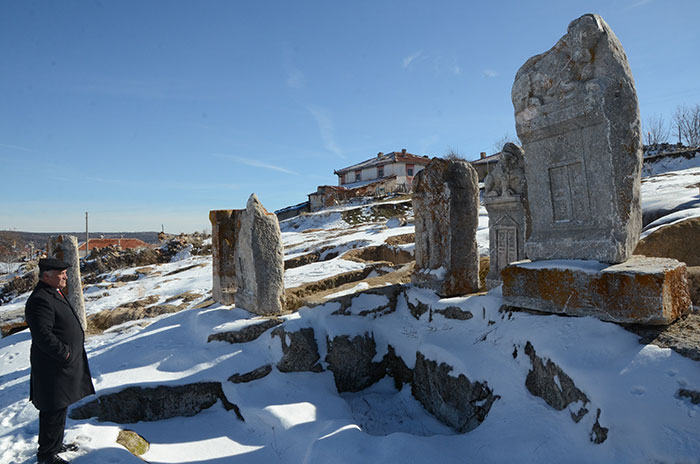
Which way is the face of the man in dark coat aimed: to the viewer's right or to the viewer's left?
to the viewer's right

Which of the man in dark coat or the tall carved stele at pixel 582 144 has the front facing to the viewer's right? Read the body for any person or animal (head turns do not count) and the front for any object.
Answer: the man in dark coat

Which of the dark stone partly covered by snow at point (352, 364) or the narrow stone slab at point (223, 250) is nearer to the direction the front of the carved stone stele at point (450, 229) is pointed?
the dark stone partly covered by snow

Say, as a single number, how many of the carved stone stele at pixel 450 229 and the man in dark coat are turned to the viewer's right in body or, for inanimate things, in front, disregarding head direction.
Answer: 1

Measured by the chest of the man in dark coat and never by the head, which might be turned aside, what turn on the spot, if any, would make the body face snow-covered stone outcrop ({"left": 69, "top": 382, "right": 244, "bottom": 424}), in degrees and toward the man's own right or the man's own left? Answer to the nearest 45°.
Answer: approximately 45° to the man's own left

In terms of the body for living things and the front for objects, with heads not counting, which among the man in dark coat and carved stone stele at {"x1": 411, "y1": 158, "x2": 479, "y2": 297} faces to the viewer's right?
the man in dark coat

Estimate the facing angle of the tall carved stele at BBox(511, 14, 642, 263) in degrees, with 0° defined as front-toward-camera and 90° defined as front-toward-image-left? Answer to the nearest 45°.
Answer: approximately 45°

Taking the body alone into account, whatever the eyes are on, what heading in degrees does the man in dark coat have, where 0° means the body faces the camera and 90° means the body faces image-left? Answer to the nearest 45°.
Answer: approximately 270°

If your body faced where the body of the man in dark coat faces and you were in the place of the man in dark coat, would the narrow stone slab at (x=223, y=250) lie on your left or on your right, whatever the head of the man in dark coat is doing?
on your left

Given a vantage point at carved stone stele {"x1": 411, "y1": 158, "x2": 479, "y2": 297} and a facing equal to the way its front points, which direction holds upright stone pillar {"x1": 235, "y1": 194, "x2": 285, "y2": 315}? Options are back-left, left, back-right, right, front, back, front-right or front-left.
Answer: front-right
